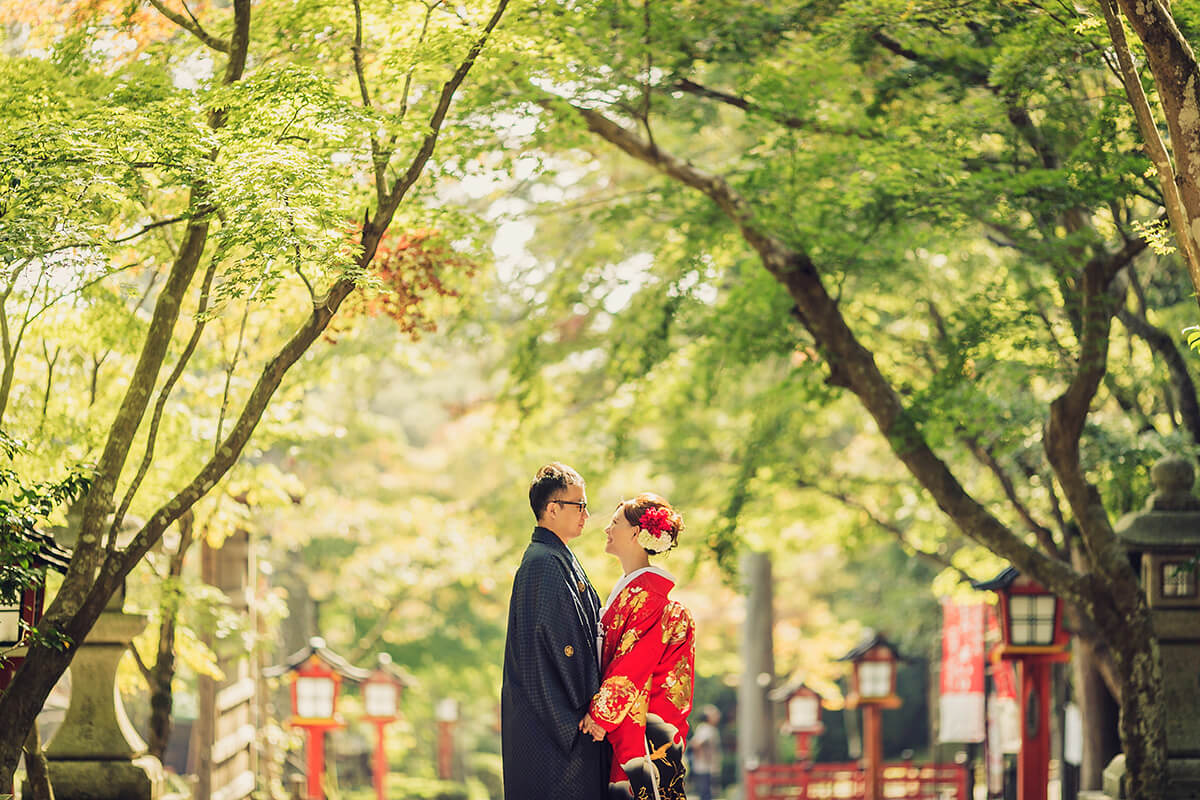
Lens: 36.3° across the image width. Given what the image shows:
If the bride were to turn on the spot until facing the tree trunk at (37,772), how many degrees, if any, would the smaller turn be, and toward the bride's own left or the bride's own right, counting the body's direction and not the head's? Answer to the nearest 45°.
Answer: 0° — they already face it

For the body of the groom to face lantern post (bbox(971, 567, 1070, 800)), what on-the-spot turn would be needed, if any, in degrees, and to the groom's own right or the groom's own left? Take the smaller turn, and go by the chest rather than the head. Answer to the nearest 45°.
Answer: approximately 45° to the groom's own left

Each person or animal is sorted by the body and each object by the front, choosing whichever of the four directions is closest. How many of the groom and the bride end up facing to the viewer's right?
1

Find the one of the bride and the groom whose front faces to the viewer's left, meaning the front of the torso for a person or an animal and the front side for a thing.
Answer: the bride

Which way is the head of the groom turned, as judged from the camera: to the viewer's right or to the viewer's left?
to the viewer's right

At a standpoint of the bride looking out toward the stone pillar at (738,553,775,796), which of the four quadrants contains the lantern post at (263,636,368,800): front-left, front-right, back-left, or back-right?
front-left

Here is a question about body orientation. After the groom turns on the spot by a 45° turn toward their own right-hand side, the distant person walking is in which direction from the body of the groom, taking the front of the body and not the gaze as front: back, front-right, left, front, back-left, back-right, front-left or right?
back-left

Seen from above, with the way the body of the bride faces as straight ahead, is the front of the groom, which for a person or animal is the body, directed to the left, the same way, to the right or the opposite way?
the opposite way

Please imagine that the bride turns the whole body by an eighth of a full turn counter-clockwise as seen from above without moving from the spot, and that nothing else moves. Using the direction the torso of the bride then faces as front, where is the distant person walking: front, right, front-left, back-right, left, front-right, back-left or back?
back-right

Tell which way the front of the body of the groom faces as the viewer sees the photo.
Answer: to the viewer's right

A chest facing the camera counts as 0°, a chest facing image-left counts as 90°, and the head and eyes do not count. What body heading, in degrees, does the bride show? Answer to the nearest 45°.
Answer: approximately 90°

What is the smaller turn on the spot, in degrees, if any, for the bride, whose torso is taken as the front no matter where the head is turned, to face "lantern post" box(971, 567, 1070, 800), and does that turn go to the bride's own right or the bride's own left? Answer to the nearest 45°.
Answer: approximately 135° to the bride's own right

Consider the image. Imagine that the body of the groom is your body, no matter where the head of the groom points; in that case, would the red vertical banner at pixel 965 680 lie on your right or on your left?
on your left
